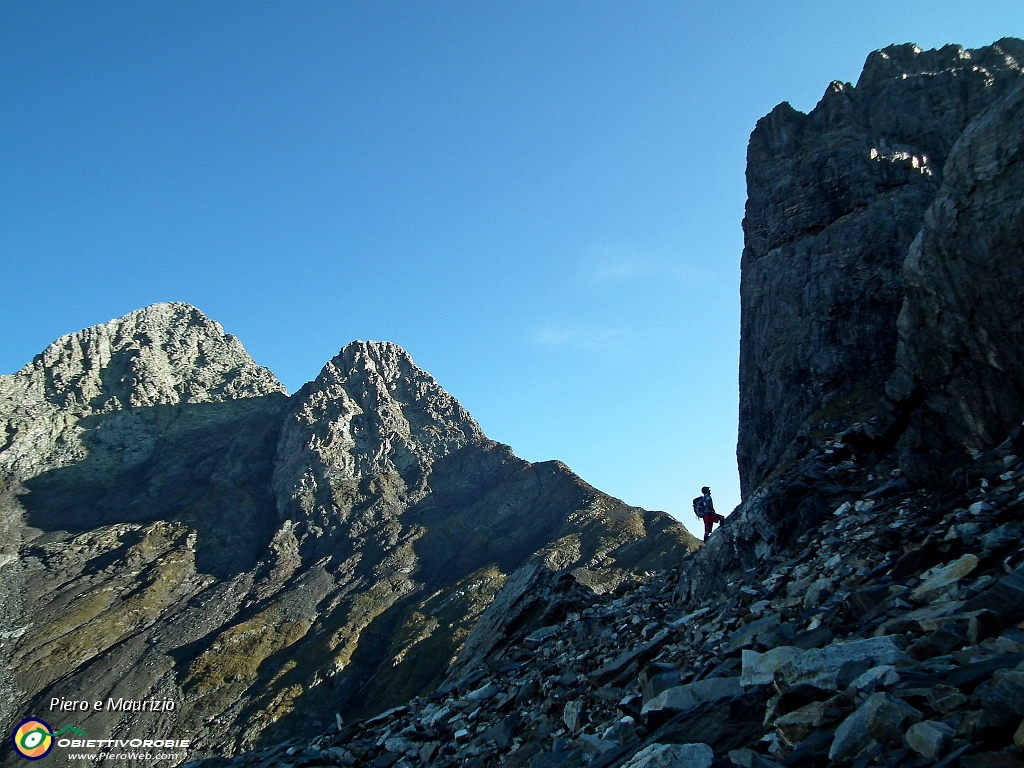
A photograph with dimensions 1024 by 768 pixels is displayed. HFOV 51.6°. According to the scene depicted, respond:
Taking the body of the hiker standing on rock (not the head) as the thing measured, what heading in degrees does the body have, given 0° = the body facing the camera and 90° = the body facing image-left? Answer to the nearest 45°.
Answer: approximately 270°

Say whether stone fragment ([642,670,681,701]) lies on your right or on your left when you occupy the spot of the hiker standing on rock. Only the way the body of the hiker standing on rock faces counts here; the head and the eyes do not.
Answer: on your right

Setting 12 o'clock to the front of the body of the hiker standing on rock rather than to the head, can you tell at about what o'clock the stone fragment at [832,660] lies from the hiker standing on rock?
The stone fragment is roughly at 3 o'clock from the hiker standing on rock.

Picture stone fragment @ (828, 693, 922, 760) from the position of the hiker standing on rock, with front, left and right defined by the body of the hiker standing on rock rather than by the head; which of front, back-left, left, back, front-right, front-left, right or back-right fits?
right

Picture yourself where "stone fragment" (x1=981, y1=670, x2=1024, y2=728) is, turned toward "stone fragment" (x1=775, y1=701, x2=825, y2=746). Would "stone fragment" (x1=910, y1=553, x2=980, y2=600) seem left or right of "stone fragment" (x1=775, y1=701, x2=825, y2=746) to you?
right

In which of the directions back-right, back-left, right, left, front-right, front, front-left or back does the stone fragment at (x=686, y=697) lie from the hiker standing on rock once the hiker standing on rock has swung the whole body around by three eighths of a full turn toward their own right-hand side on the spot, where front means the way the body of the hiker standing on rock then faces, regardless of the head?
front-left

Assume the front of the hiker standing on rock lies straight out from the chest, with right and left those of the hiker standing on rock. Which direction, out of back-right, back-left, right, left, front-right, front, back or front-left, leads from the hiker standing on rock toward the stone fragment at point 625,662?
right

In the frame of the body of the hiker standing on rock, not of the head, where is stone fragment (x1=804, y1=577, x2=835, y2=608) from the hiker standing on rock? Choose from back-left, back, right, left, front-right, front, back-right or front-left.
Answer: right

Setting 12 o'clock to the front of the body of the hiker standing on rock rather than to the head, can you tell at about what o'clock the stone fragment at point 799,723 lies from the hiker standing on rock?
The stone fragment is roughly at 3 o'clock from the hiker standing on rock.

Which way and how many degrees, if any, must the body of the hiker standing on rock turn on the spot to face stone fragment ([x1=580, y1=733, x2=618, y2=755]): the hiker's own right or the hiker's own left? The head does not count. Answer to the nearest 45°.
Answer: approximately 90° to the hiker's own right

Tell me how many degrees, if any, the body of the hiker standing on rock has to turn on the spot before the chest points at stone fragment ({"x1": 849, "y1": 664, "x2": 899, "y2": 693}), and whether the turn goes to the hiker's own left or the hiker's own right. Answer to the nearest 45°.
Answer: approximately 90° to the hiker's own right

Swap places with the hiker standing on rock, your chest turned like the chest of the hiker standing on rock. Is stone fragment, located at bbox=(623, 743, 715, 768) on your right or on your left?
on your right

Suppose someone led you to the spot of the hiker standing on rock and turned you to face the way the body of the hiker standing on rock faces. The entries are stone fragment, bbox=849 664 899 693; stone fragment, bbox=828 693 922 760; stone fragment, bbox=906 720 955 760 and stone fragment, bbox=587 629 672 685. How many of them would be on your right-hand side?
4

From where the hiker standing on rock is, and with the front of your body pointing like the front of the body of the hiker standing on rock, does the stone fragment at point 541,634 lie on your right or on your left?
on your right

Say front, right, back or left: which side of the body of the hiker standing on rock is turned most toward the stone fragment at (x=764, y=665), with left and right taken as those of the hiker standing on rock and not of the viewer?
right
